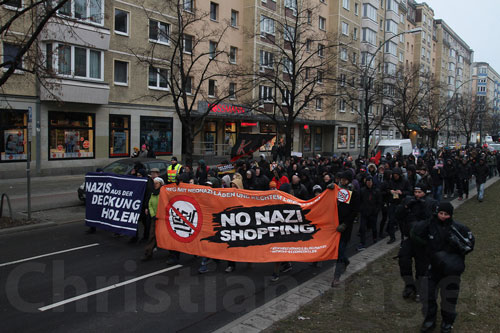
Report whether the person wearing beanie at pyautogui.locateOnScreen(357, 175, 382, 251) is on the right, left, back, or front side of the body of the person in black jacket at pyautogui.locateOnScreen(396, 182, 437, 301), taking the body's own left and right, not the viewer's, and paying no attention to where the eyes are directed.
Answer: back

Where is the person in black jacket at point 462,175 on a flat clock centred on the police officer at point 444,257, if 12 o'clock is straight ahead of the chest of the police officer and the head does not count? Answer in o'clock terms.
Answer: The person in black jacket is roughly at 6 o'clock from the police officer.

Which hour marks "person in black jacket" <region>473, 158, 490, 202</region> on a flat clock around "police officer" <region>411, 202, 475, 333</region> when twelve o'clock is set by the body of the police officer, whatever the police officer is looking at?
The person in black jacket is roughly at 6 o'clock from the police officer.

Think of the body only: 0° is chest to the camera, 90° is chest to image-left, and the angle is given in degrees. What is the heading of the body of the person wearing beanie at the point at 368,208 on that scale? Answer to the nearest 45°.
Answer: approximately 45°

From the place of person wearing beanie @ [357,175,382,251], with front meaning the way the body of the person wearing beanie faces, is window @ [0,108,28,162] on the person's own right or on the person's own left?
on the person's own right

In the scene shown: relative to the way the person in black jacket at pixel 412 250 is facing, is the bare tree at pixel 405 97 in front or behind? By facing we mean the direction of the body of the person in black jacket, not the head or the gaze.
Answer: behind

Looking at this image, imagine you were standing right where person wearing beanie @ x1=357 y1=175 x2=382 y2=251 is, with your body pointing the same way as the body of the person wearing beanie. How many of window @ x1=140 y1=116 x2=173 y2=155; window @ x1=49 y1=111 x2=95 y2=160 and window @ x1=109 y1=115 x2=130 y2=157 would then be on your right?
3

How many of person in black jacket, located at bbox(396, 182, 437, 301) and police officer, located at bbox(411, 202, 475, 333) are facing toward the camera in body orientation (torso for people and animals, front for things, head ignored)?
2

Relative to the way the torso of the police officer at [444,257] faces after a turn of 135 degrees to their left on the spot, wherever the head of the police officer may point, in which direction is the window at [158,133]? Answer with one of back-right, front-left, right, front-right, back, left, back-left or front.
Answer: left

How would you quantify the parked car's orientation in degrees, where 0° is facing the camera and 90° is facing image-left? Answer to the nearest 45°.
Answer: approximately 45°
